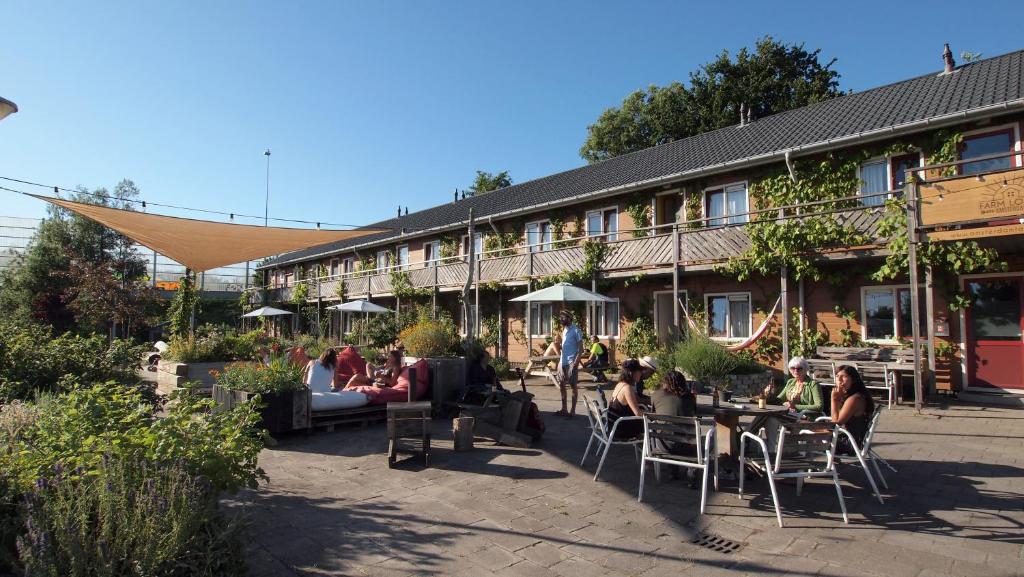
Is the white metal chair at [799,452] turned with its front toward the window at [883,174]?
no

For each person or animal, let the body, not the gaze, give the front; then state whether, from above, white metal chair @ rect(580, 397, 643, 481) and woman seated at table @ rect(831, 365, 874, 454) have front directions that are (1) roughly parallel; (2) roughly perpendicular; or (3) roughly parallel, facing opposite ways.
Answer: roughly parallel, facing opposite ways

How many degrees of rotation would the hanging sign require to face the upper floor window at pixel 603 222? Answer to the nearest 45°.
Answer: approximately 90° to its right

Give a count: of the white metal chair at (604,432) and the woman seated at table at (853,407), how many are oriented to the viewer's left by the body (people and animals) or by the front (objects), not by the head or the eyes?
1

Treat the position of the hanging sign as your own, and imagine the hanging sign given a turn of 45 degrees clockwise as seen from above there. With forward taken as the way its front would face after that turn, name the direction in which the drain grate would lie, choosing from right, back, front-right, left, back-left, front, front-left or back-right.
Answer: left

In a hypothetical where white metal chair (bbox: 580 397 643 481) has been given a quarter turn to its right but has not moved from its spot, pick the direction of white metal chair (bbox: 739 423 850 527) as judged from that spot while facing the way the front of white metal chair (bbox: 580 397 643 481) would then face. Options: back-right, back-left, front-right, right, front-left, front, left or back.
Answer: front-left

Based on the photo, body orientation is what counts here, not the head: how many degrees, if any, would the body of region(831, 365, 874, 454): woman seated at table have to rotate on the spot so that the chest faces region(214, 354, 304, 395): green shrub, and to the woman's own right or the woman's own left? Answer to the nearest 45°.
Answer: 0° — they already face it

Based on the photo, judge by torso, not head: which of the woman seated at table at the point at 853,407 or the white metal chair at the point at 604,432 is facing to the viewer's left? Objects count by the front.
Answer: the woman seated at table

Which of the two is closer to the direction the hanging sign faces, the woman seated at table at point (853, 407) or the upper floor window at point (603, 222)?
the woman seated at table

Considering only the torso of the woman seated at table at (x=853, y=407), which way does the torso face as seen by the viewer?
to the viewer's left

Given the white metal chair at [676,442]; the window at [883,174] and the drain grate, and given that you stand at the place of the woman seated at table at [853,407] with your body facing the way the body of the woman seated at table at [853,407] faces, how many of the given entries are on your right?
1

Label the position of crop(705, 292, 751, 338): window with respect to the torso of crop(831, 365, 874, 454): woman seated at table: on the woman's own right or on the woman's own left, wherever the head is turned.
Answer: on the woman's own right

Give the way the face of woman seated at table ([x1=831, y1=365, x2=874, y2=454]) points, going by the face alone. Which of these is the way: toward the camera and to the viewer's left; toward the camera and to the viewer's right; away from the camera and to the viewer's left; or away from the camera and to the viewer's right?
toward the camera and to the viewer's left

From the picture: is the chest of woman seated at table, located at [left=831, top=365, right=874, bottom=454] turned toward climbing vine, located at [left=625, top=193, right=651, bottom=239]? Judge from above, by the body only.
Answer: no

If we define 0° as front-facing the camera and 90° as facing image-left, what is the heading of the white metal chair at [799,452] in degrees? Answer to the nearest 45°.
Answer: approximately 135°

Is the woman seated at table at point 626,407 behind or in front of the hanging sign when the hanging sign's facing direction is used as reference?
in front

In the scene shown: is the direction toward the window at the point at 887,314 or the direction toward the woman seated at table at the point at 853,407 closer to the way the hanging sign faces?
the woman seated at table

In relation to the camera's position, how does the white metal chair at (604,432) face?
facing to the right of the viewer

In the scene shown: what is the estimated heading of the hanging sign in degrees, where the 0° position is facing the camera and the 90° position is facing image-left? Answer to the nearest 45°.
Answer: approximately 45°

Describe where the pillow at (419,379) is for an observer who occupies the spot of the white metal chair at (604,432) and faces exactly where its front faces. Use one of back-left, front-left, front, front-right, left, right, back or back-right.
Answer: back-left
